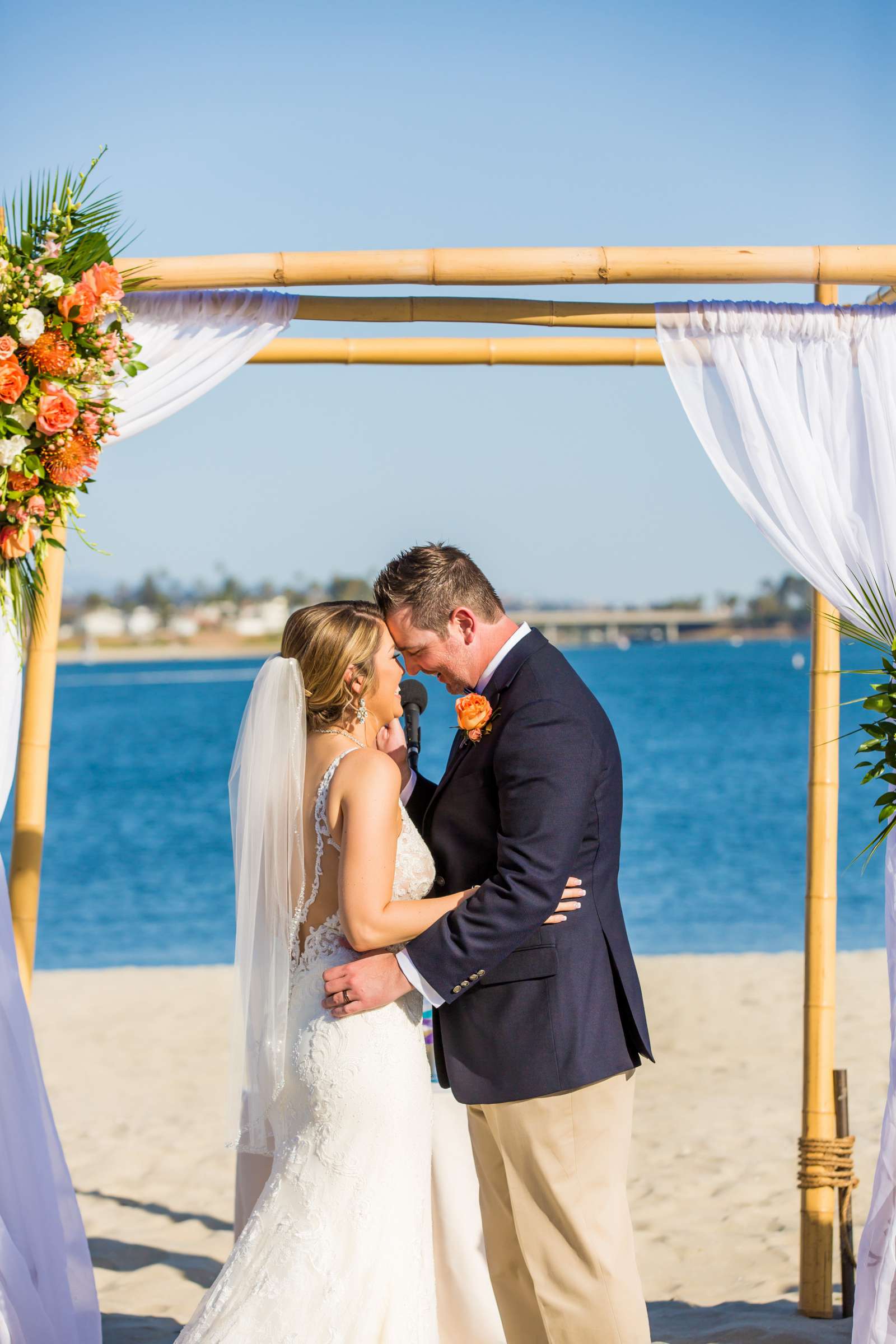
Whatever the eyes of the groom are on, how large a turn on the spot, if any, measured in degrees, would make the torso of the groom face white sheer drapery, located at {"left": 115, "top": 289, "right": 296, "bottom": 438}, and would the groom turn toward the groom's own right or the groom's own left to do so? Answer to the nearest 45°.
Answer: approximately 45° to the groom's own right

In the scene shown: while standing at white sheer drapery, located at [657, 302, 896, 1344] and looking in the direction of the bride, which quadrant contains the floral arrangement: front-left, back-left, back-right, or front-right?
front-right

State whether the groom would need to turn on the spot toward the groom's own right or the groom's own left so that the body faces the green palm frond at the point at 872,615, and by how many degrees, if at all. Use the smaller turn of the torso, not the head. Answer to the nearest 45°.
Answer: approximately 135° to the groom's own right

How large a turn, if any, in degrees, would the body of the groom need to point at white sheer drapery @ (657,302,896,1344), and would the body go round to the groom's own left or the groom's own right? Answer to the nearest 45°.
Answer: approximately 135° to the groom's own right

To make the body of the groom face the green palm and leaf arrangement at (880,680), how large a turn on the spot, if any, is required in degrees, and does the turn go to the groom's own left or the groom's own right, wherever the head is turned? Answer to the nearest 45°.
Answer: approximately 135° to the groom's own right

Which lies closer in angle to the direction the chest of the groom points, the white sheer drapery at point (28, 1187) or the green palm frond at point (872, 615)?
the white sheer drapery

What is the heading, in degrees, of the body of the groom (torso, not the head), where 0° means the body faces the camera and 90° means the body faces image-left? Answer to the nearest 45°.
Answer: approximately 90°
